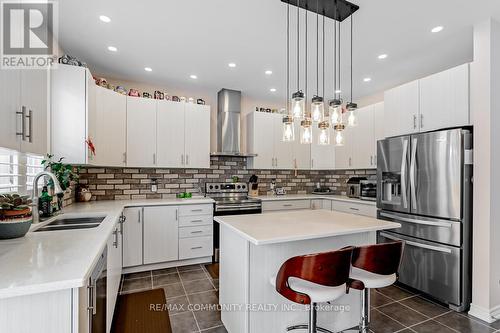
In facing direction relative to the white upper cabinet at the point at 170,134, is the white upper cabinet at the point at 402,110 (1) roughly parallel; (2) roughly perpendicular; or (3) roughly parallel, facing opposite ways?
roughly perpendicular

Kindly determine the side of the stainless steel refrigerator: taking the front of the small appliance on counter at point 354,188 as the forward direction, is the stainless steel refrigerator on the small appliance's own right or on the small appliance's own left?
on the small appliance's own left

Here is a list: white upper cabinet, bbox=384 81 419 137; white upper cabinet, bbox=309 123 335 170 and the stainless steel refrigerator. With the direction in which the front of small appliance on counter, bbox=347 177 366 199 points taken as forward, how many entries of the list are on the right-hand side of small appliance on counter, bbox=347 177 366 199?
1

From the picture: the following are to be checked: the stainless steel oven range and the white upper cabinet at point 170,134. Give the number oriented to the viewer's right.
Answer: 0

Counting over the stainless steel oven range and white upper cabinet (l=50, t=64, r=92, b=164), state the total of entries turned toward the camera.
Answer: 1

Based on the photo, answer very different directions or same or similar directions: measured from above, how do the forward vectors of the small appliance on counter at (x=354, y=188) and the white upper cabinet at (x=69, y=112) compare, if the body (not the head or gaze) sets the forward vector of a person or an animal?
very different directions

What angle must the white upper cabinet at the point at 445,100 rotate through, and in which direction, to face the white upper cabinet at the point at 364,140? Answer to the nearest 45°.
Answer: approximately 90° to its right

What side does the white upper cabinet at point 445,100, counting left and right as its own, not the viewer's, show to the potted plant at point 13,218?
front

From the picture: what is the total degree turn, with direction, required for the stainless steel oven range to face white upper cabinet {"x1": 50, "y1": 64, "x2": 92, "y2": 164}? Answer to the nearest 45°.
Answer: approximately 45° to its right

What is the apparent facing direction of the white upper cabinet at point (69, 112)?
to the viewer's right

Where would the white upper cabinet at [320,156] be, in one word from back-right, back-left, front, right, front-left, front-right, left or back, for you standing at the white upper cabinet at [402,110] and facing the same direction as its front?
right

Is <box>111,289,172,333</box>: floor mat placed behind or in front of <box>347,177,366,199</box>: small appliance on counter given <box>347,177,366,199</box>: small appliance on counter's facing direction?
in front

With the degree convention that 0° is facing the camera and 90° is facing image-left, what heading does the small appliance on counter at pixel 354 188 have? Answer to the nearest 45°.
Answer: approximately 45°
